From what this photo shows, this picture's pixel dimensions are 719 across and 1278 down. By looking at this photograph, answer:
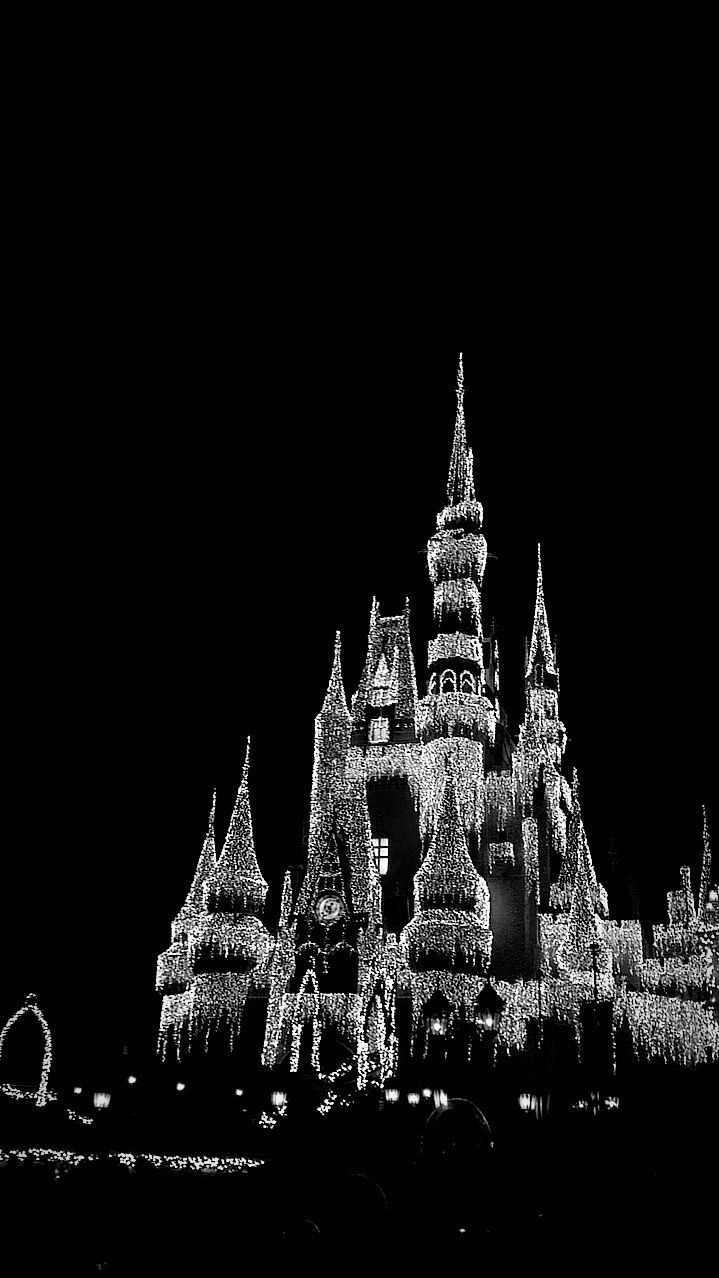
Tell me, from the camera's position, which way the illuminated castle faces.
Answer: facing the viewer and to the left of the viewer
